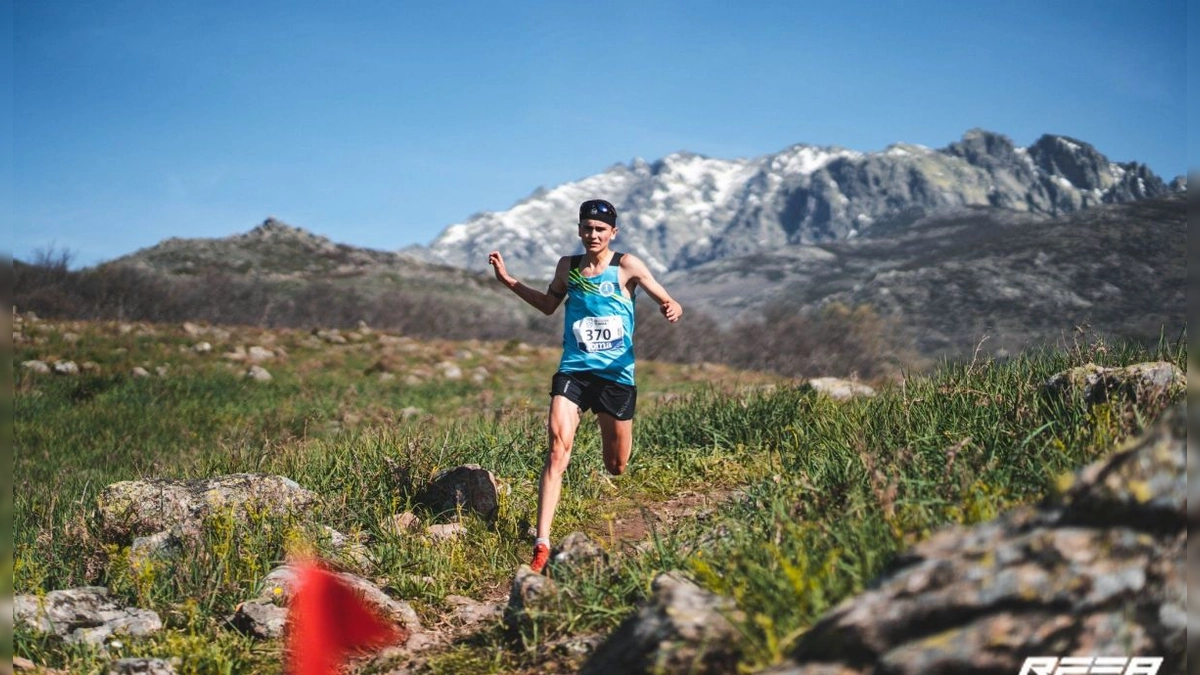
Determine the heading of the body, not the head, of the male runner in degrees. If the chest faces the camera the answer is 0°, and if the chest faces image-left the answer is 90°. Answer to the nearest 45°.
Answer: approximately 0°

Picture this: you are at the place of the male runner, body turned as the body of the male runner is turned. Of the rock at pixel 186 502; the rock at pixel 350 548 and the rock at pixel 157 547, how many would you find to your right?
3

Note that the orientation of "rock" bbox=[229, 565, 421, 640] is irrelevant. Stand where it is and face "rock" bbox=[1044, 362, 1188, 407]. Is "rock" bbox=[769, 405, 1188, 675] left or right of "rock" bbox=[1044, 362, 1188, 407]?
right

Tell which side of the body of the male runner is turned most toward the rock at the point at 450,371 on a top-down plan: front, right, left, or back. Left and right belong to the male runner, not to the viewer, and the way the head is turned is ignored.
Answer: back

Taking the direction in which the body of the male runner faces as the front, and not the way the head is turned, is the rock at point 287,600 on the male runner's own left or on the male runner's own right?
on the male runner's own right

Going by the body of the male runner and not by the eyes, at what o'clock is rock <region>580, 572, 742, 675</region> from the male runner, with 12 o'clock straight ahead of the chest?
The rock is roughly at 12 o'clock from the male runner.

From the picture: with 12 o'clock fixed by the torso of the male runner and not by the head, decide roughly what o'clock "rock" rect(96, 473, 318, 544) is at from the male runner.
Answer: The rock is roughly at 3 o'clock from the male runner.

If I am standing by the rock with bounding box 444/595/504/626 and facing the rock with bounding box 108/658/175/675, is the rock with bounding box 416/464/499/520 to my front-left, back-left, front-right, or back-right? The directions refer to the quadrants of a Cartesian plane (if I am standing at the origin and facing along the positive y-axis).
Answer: back-right

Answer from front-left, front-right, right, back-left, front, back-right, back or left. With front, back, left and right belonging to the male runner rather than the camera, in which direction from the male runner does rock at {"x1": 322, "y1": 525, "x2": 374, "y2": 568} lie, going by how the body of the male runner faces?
right

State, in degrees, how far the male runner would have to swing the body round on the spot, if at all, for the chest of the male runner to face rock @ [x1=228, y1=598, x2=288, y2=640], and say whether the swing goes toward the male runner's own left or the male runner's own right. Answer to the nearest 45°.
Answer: approximately 45° to the male runner's own right
